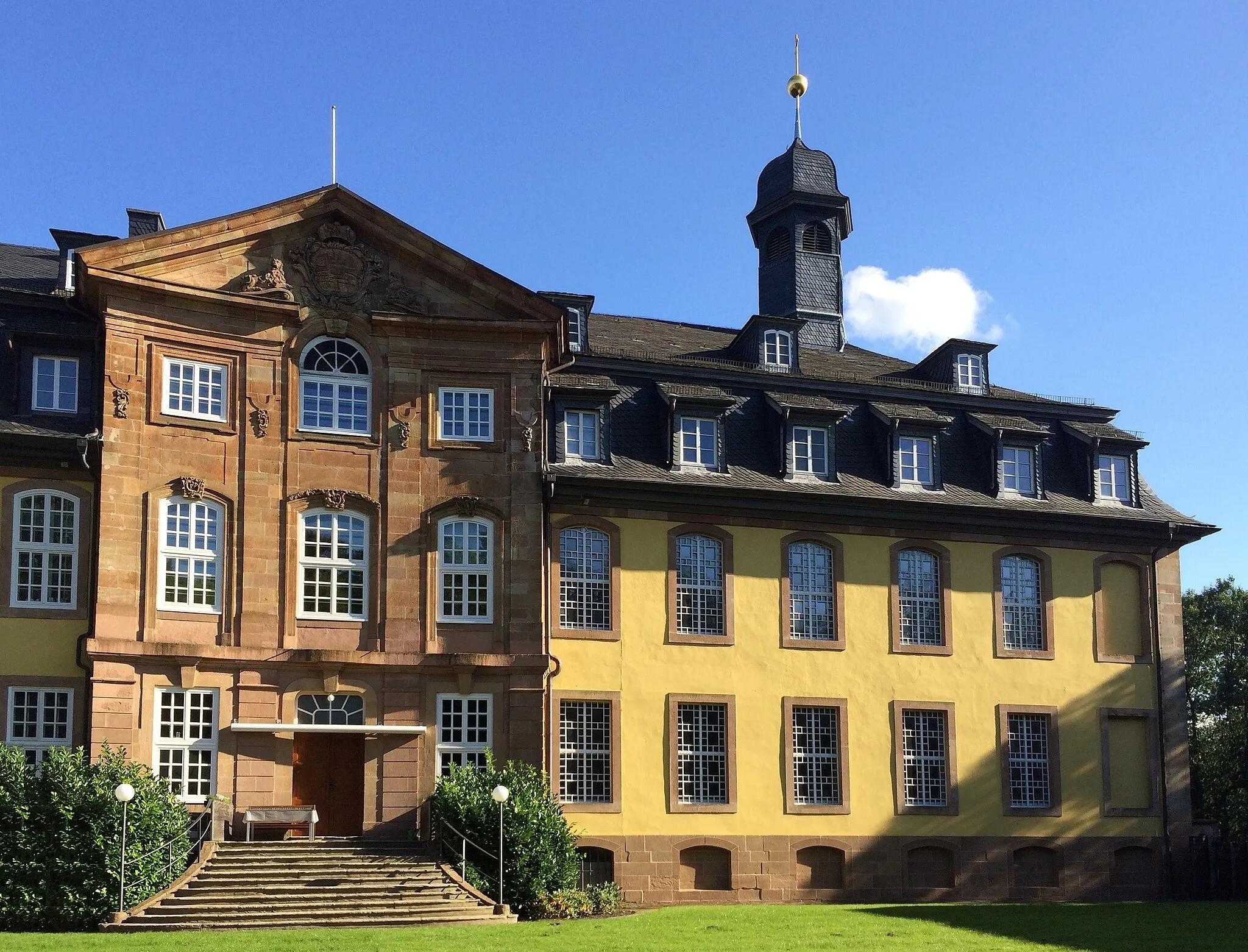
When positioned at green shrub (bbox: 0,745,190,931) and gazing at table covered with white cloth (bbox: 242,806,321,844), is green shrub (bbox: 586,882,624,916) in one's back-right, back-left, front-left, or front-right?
front-right

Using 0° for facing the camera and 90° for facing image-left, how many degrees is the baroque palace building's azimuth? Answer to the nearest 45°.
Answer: approximately 0°

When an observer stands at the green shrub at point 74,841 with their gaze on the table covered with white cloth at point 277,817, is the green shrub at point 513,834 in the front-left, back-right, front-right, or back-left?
front-right

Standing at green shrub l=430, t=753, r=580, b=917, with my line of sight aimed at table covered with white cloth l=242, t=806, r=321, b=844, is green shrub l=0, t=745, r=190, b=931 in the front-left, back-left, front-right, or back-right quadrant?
front-left

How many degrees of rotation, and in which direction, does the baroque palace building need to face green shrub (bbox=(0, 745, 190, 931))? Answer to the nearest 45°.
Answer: approximately 45° to its right
